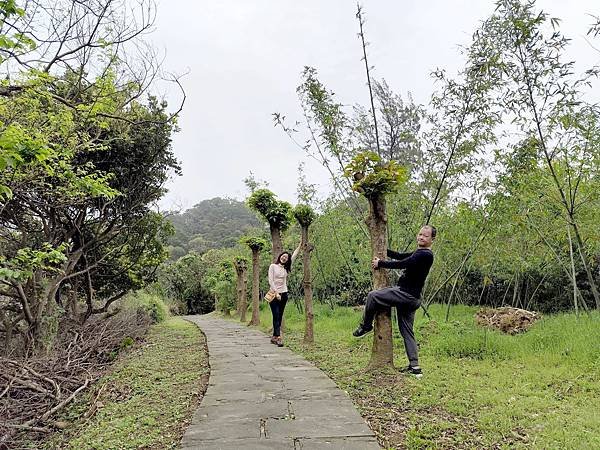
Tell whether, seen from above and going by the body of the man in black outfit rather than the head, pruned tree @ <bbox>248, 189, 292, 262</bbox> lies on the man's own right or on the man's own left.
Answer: on the man's own right

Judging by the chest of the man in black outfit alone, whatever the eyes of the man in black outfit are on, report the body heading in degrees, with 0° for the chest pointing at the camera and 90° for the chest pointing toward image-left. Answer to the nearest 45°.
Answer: approximately 90°

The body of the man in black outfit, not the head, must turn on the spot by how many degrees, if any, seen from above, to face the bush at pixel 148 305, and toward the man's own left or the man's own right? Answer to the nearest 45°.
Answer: approximately 45° to the man's own right

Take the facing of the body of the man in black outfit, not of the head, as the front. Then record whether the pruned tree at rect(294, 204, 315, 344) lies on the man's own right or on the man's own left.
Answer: on the man's own right
